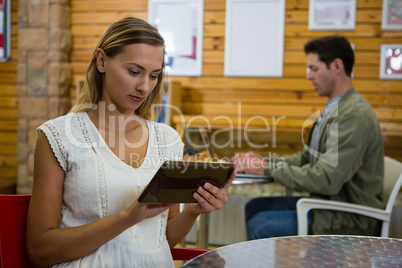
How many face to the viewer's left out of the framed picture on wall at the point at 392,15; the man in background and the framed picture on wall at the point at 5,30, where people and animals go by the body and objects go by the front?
1

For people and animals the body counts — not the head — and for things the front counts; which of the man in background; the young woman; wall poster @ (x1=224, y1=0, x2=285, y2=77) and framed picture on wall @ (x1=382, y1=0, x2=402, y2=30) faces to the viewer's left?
the man in background

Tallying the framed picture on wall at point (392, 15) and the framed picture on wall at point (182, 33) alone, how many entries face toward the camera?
2

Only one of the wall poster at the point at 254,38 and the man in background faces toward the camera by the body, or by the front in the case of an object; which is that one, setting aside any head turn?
the wall poster

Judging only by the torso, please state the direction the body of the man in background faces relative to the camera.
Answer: to the viewer's left

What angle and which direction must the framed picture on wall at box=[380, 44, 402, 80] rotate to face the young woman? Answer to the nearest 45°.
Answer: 0° — it already faces them

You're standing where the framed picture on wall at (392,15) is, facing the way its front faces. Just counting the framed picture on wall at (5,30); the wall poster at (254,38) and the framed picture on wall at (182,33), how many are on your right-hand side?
3

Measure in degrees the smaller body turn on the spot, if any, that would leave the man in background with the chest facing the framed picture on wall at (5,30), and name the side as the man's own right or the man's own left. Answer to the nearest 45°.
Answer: approximately 45° to the man's own right

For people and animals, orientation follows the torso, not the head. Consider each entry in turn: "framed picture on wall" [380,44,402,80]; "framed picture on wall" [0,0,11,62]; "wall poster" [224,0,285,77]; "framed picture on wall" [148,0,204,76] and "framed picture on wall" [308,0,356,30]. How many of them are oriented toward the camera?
5

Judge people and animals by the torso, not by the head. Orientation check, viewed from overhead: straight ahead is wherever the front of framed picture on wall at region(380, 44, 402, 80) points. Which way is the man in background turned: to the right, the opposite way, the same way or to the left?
to the right

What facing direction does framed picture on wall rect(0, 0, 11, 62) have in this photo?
toward the camera

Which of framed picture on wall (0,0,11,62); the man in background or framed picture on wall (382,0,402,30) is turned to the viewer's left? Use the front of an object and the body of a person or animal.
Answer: the man in background

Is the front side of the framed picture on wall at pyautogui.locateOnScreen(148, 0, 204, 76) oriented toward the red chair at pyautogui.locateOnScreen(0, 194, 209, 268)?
yes

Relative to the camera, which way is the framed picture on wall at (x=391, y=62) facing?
toward the camera

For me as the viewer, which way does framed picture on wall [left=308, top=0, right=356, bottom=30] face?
facing the viewer

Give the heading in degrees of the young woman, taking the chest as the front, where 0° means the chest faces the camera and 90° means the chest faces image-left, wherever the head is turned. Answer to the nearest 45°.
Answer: approximately 315°

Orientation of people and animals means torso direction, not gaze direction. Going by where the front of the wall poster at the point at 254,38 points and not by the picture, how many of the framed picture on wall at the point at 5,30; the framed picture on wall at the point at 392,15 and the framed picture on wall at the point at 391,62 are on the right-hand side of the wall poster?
1

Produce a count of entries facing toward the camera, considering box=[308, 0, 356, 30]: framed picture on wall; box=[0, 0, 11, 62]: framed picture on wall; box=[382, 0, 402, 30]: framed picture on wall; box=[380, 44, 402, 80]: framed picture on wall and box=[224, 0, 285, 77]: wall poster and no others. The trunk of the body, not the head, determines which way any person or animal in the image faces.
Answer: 5

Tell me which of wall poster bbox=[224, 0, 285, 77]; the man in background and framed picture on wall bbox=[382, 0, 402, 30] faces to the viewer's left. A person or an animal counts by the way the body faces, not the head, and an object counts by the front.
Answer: the man in background

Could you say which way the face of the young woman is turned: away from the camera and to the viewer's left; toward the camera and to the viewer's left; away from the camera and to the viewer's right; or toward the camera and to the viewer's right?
toward the camera and to the viewer's right
